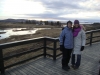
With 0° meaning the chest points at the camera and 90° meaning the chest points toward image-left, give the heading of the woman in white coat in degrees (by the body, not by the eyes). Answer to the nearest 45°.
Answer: approximately 45°
